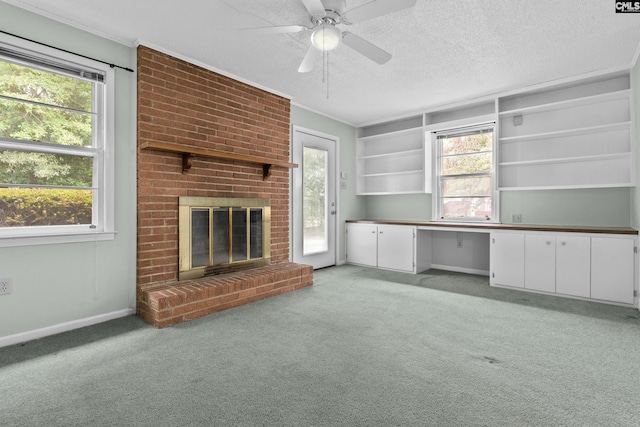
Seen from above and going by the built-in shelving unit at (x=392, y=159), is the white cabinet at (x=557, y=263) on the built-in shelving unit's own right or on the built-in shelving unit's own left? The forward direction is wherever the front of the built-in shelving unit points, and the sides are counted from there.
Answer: on the built-in shelving unit's own left

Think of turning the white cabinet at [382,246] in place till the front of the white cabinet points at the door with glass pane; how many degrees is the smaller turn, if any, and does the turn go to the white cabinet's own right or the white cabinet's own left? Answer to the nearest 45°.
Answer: approximately 45° to the white cabinet's own right

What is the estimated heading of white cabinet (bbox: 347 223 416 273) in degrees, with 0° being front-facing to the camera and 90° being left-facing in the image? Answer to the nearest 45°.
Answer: approximately 45°

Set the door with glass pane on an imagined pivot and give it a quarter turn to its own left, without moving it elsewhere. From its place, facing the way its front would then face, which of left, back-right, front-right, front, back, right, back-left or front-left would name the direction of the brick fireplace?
back

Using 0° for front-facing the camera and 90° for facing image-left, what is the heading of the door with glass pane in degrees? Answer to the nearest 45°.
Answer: approximately 315°

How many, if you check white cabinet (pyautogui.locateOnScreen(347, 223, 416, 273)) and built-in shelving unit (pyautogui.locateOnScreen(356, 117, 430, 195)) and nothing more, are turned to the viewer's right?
0

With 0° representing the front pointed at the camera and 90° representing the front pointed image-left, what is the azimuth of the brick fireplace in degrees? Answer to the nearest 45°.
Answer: approximately 315°

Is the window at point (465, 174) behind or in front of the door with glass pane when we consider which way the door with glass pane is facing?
in front

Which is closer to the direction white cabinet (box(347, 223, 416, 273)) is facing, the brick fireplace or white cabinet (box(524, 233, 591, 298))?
the brick fireplace

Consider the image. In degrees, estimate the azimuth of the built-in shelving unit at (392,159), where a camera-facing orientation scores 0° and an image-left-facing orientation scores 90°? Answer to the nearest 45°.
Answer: approximately 45°
